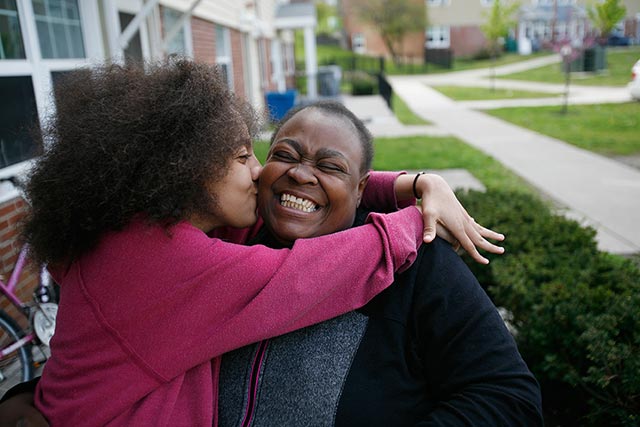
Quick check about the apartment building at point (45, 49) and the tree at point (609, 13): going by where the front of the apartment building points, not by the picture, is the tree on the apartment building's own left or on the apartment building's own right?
on the apartment building's own left

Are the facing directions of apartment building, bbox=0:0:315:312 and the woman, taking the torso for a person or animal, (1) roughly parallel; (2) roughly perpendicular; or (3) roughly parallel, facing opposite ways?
roughly perpendicular

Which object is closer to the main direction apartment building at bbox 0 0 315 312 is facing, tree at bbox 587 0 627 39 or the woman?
the woman

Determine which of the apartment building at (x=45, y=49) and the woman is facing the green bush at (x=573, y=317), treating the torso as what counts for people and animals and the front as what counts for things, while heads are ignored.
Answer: the apartment building

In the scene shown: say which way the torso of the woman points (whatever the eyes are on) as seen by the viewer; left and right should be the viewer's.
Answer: facing the viewer and to the left of the viewer

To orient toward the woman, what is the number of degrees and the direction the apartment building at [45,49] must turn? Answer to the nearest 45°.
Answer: approximately 45° to its right

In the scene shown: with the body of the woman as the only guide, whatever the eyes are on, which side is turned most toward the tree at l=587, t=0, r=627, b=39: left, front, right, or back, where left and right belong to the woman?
back

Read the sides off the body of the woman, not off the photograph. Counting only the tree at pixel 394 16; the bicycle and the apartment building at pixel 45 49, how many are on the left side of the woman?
0

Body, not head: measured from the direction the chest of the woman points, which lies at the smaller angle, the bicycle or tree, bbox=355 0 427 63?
the bicycle

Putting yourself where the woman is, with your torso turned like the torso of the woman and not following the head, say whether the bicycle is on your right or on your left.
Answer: on your right

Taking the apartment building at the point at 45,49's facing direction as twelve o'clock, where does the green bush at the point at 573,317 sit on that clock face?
The green bush is roughly at 12 o'clock from the apartment building.

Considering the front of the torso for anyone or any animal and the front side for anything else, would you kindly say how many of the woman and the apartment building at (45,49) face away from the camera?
0
